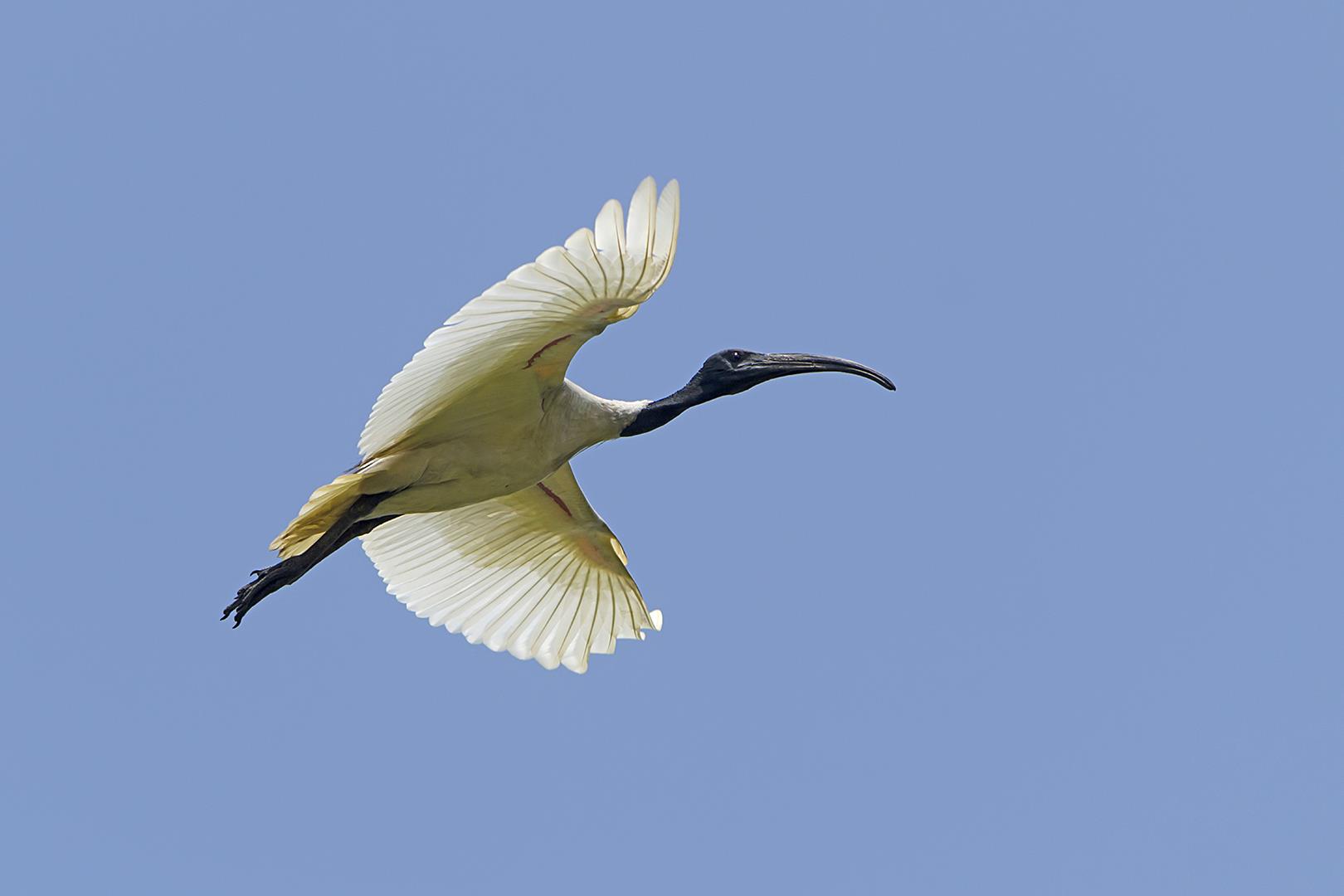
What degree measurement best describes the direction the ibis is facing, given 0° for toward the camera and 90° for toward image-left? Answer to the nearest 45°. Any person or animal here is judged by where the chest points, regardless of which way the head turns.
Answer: approximately 270°
